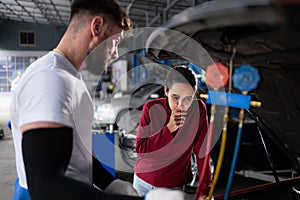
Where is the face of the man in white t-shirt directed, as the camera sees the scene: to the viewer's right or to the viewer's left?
to the viewer's right

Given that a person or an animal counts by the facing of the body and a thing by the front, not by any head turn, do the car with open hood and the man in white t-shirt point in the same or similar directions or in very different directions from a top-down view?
very different directions

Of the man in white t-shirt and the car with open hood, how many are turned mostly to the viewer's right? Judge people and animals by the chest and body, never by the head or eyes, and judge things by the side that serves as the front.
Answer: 1

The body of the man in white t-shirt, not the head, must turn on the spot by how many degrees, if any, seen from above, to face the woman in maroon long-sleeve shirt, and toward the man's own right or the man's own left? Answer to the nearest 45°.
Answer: approximately 45° to the man's own left

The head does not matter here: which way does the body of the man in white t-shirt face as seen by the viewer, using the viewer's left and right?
facing to the right of the viewer

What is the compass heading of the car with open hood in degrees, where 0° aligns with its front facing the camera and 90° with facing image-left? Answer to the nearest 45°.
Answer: approximately 45°
